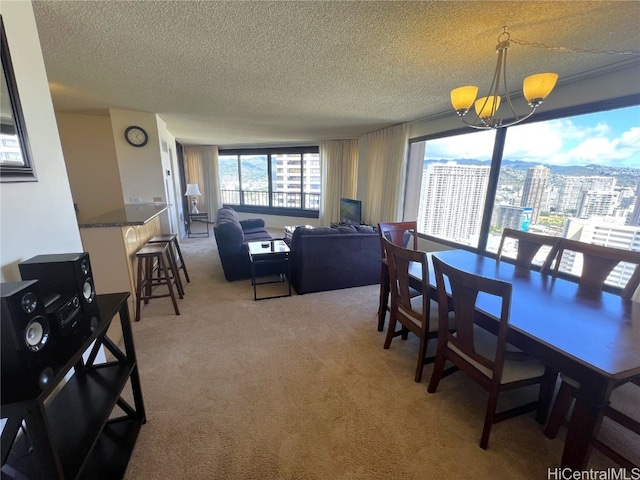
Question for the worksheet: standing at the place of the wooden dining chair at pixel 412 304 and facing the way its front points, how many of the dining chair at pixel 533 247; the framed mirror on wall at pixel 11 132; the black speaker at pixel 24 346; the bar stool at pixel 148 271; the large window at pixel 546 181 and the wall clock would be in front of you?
2

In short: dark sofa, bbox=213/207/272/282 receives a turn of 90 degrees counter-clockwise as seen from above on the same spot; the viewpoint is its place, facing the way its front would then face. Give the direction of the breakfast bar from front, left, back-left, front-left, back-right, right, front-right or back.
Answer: back-left

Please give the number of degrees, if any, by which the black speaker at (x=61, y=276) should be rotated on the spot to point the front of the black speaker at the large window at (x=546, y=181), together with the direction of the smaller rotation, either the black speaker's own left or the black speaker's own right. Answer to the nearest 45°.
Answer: approximately 45° to the black speaker's own left

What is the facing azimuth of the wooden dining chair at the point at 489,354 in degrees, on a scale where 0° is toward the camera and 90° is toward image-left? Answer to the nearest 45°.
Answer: approximately 225°

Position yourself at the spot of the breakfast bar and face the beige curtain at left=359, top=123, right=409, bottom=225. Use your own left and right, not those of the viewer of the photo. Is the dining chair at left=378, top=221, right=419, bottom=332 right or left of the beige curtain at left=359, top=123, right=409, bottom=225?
right

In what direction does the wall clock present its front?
toward the camera

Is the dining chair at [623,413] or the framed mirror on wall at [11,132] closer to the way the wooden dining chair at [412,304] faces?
the dining chair

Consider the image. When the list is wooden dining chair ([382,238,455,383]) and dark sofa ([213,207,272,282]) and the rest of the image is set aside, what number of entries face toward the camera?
0

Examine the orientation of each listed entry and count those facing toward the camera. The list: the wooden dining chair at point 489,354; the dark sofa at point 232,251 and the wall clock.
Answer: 1

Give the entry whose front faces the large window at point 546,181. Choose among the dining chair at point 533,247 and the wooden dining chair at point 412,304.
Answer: the wooden dining chair

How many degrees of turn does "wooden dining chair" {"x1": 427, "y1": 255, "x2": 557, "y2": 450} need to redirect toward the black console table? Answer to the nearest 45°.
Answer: approximately 180°

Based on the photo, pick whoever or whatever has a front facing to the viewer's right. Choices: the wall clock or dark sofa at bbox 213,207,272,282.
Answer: the dark sofa
